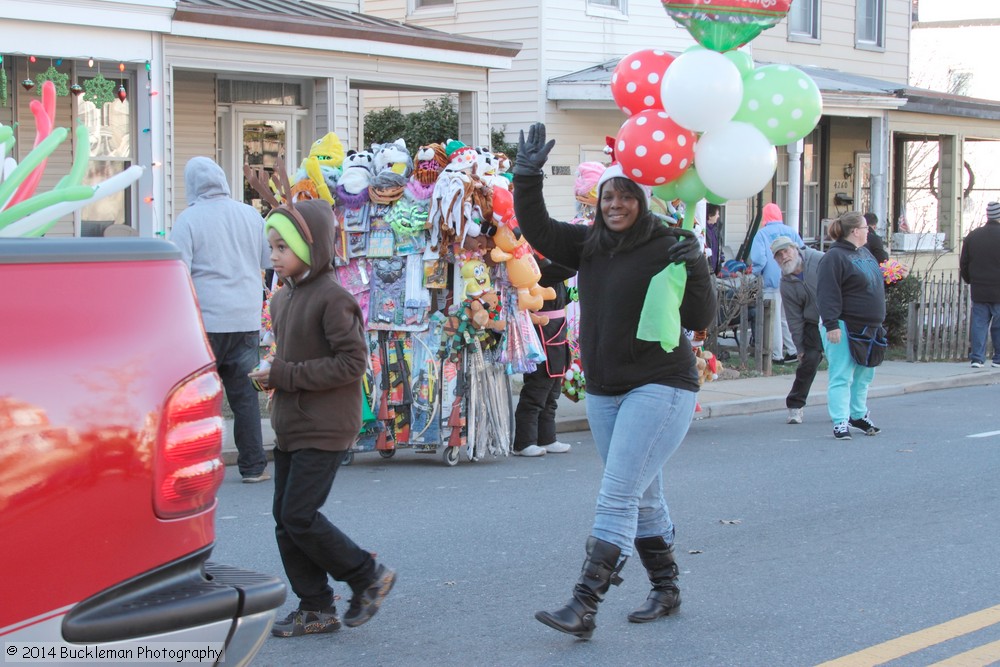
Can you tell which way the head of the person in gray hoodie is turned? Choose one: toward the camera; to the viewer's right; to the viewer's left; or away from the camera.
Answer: away from the camera

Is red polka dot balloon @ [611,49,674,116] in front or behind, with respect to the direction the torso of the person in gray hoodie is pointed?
behind

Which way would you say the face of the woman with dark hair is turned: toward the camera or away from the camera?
toward the camera

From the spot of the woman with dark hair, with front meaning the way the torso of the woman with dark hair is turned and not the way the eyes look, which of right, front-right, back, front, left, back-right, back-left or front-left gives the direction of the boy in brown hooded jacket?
front-right

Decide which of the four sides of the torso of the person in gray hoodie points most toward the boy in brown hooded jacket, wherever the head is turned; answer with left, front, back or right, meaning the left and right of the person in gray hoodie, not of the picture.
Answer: back

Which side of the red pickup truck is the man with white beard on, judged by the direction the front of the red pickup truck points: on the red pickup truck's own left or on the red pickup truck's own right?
on the red pickup truck's own right

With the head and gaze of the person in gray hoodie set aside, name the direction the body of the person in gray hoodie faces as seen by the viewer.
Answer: away from the camera

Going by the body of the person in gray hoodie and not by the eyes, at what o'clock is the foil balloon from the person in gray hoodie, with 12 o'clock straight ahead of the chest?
The foil balloon is roughly at 5 o'clock from the person in gray hoodie.

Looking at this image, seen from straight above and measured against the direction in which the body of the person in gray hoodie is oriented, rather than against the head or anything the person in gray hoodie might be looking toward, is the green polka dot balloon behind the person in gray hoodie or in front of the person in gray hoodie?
behind
